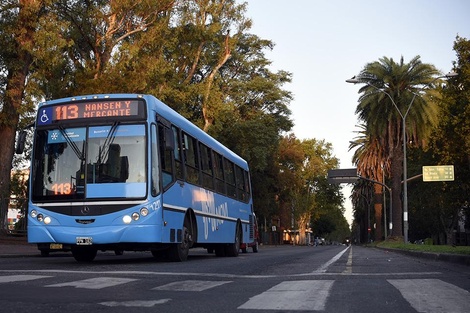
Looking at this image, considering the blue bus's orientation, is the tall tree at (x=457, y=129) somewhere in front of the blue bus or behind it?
behind

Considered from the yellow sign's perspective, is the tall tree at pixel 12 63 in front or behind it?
in front

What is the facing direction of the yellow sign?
toward the camera

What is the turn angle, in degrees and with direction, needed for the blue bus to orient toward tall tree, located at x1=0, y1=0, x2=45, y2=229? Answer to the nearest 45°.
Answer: approximately 135° to its right

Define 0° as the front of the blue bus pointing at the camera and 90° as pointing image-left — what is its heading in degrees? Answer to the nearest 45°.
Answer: approximately 45°

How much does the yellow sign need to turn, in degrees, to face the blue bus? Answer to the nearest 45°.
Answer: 0° — it already faces it

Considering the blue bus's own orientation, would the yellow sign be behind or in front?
behind

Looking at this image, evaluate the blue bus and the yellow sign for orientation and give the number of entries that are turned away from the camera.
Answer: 0
